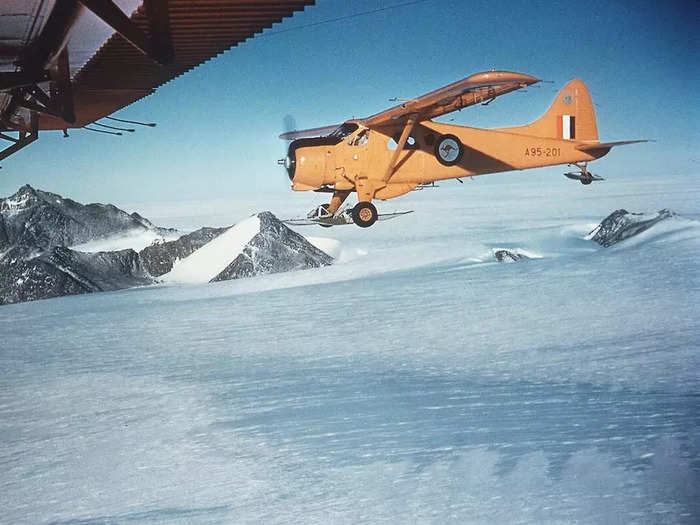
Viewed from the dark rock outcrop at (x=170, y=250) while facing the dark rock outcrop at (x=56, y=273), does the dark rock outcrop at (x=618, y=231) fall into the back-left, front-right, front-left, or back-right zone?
back-right

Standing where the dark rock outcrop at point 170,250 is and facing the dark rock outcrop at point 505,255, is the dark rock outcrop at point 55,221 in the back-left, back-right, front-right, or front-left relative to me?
back-left

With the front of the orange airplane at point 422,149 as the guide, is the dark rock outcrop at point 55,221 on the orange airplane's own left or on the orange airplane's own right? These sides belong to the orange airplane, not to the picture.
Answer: on the orange airplane's own right

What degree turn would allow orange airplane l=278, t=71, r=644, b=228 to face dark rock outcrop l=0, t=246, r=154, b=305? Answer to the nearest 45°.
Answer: approximately 90° to its right

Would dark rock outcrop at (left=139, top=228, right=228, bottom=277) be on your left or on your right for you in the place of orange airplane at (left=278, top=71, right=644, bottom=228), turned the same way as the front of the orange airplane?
on your right

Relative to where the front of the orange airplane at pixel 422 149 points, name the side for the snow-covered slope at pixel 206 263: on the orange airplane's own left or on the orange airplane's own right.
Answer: on the orange airplane's own right

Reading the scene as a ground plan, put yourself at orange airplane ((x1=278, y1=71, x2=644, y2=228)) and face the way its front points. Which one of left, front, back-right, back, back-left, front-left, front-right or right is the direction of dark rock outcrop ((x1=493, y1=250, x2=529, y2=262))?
back-right

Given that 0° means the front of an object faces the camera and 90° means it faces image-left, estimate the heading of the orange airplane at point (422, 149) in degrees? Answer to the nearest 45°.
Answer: approximately 45°

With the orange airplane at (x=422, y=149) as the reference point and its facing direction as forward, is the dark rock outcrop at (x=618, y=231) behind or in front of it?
behind
